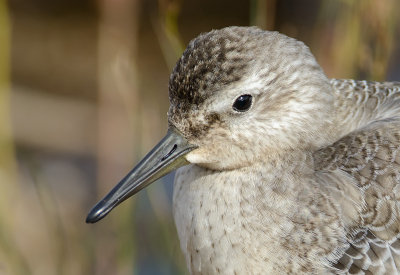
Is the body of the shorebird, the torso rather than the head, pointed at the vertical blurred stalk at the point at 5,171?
no

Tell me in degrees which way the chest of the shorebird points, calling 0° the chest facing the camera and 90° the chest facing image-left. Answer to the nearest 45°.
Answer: approximately 45°
